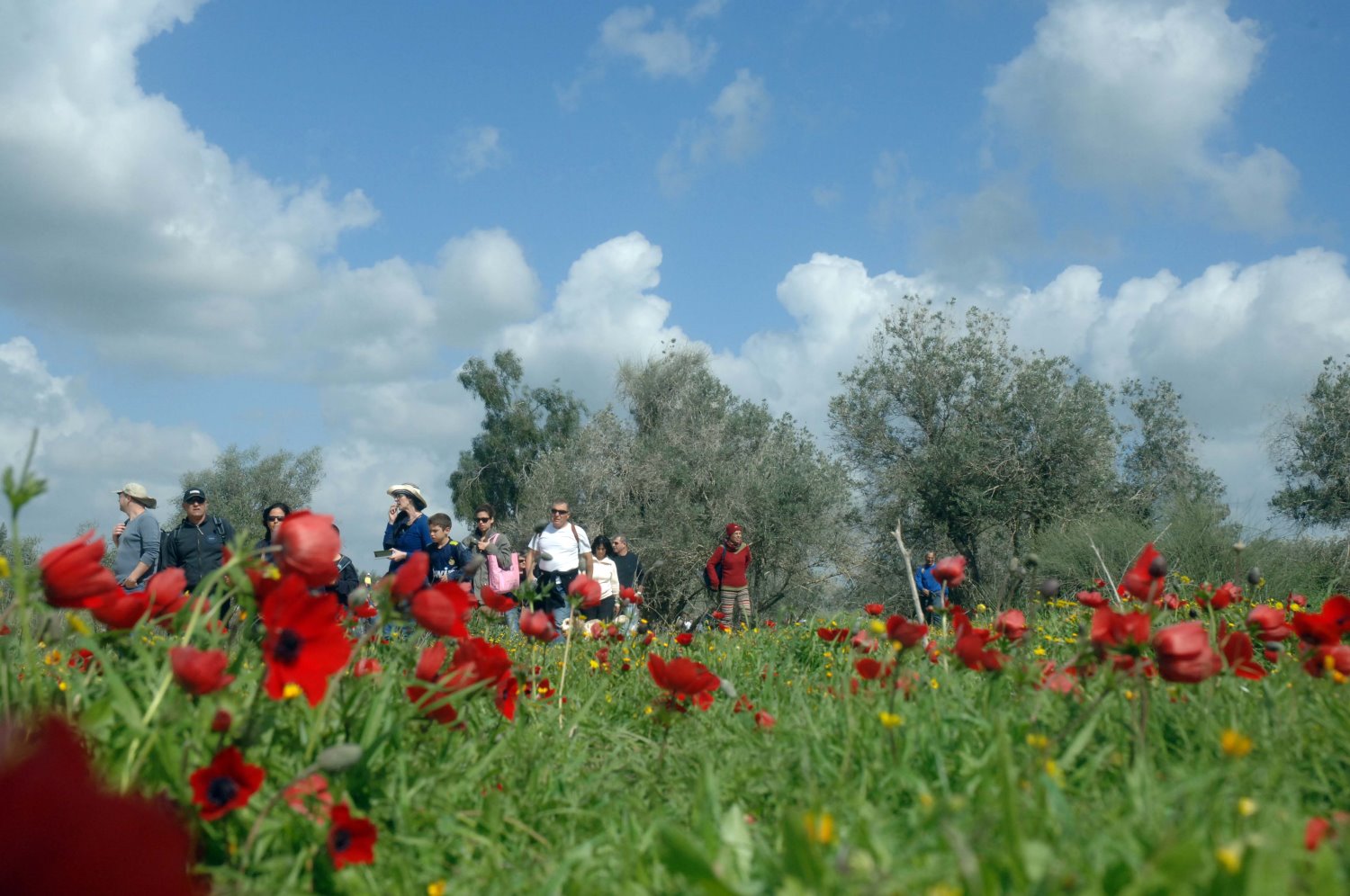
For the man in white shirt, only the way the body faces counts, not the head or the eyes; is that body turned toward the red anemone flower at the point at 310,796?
yes

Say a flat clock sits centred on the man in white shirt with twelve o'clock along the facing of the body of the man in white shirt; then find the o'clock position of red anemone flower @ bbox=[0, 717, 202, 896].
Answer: The red anemone flower is roughly at 12 o'clock from the man in white shirt.

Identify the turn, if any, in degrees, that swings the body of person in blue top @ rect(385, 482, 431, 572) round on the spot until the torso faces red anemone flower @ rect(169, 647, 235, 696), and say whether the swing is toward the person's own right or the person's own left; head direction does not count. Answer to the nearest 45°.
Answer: approximately 45° to the person's own left

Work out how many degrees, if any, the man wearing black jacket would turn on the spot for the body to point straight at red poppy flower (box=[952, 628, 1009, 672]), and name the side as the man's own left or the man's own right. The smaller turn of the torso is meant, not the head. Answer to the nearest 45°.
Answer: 0° — they already face it

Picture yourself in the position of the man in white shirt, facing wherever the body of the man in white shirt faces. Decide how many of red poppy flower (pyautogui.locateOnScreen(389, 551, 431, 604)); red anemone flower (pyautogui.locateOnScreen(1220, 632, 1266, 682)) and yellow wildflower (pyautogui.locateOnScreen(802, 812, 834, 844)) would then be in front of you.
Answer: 3

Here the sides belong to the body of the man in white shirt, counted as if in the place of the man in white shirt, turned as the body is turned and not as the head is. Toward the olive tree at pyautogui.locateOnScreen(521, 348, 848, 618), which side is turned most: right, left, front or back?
back

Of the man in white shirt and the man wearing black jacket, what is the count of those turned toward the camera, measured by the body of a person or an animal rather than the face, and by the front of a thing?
2

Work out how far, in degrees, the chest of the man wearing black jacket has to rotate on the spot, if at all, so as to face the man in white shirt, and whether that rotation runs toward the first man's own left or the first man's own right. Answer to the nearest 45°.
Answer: approximately 90° to the first man's own left

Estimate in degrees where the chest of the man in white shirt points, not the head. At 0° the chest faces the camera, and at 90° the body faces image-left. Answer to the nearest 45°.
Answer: approximately 0°

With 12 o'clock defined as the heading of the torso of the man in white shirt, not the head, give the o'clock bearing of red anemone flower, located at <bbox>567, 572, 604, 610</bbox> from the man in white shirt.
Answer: The red anemone flower is roughly at 12 o'clock from the man in white shirt.

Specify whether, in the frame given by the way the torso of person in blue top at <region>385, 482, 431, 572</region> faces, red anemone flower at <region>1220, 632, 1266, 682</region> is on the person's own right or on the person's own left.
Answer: on the person's own left
